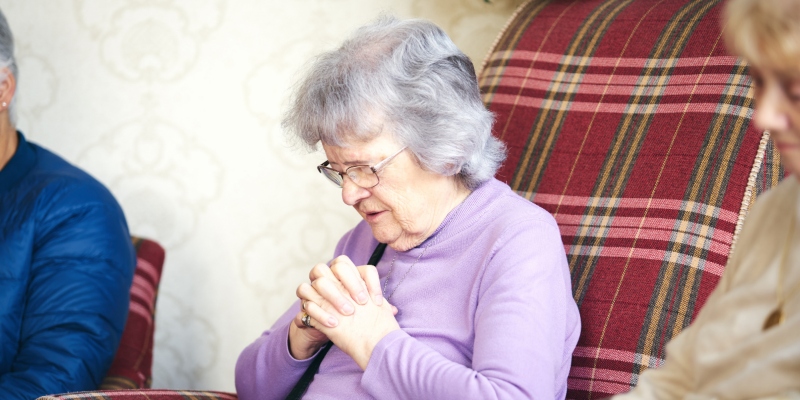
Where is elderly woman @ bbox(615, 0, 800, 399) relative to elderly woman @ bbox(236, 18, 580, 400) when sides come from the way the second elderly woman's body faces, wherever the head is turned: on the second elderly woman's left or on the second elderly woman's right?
on the second elderly woman's left

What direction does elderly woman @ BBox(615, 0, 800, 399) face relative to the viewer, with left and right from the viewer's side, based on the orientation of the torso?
facing the viewer and to the left of the viewer

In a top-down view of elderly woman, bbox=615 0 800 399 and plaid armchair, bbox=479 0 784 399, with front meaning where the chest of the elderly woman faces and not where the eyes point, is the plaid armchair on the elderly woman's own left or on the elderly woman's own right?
on the elderly woman's own right

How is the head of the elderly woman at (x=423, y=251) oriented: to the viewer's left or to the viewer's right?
to the viewer's left

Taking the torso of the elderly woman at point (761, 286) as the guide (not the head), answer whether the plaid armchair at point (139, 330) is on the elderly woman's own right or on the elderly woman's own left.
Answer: on the elderly woman's own right

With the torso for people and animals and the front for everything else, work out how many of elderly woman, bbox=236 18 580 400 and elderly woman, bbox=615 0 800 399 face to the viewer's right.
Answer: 0

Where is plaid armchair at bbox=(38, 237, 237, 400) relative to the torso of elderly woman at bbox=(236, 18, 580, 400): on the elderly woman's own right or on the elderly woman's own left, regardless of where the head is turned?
on the elderly woman's own right

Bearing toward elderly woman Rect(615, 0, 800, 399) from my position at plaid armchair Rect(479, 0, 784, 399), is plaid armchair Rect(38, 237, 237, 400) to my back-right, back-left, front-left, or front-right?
back-right
